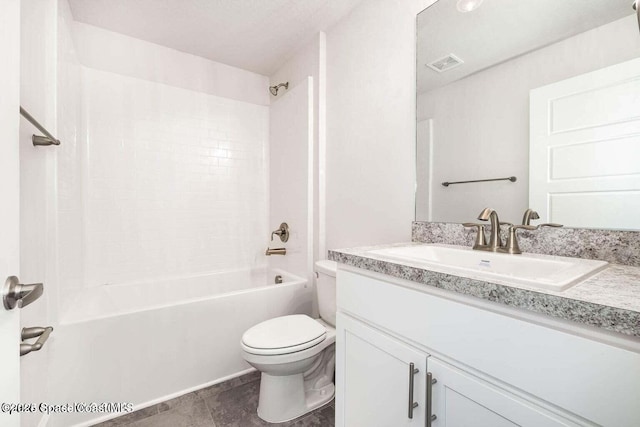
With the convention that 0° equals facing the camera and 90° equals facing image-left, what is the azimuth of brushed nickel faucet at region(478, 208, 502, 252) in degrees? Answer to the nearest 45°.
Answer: approximately 45°

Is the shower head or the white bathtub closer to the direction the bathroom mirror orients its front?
the white bathtub

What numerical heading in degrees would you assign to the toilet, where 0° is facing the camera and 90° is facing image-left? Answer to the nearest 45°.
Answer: approximately 45°

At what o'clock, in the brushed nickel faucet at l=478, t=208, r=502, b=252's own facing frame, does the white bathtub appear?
The white bathtub is roughly at 1 o'clock from the brushed nickel faucet.
